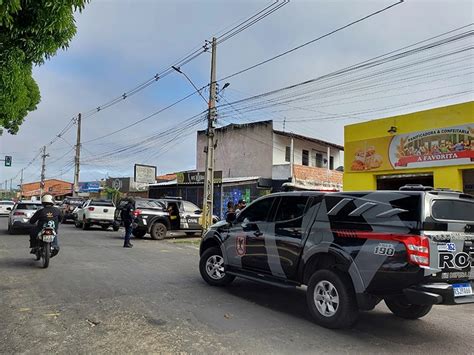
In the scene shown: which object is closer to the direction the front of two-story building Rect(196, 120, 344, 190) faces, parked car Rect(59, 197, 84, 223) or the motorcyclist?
the motorcyclist

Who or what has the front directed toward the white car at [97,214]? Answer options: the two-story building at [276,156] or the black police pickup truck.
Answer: the black police pickup truck

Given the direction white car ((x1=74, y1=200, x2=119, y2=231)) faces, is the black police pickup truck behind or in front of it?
behind
